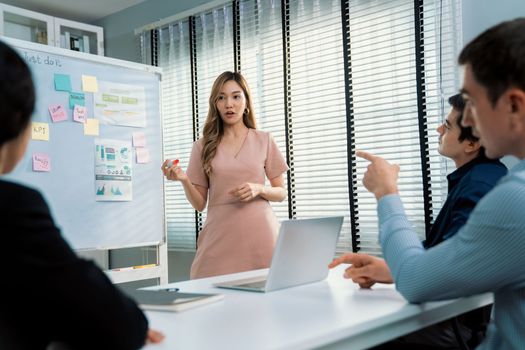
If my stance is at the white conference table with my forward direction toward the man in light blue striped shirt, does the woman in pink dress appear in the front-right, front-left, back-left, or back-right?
back-left

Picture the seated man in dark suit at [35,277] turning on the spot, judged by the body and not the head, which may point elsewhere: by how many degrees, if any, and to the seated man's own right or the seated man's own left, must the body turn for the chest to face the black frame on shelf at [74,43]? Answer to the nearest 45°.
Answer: approximately 45° to the seated man's own left

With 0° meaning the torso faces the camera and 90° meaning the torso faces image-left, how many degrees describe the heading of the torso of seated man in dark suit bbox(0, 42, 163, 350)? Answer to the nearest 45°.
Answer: approximately 225°

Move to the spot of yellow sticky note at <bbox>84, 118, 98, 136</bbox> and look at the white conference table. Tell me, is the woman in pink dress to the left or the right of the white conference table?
left

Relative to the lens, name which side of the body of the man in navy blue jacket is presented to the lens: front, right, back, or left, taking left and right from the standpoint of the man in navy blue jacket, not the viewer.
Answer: left

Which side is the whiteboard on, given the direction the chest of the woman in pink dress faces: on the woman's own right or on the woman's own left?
on the woman's own right

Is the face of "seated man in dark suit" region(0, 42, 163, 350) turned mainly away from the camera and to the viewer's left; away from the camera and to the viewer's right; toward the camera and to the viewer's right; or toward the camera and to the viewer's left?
away from the camera and to the viewer's right
